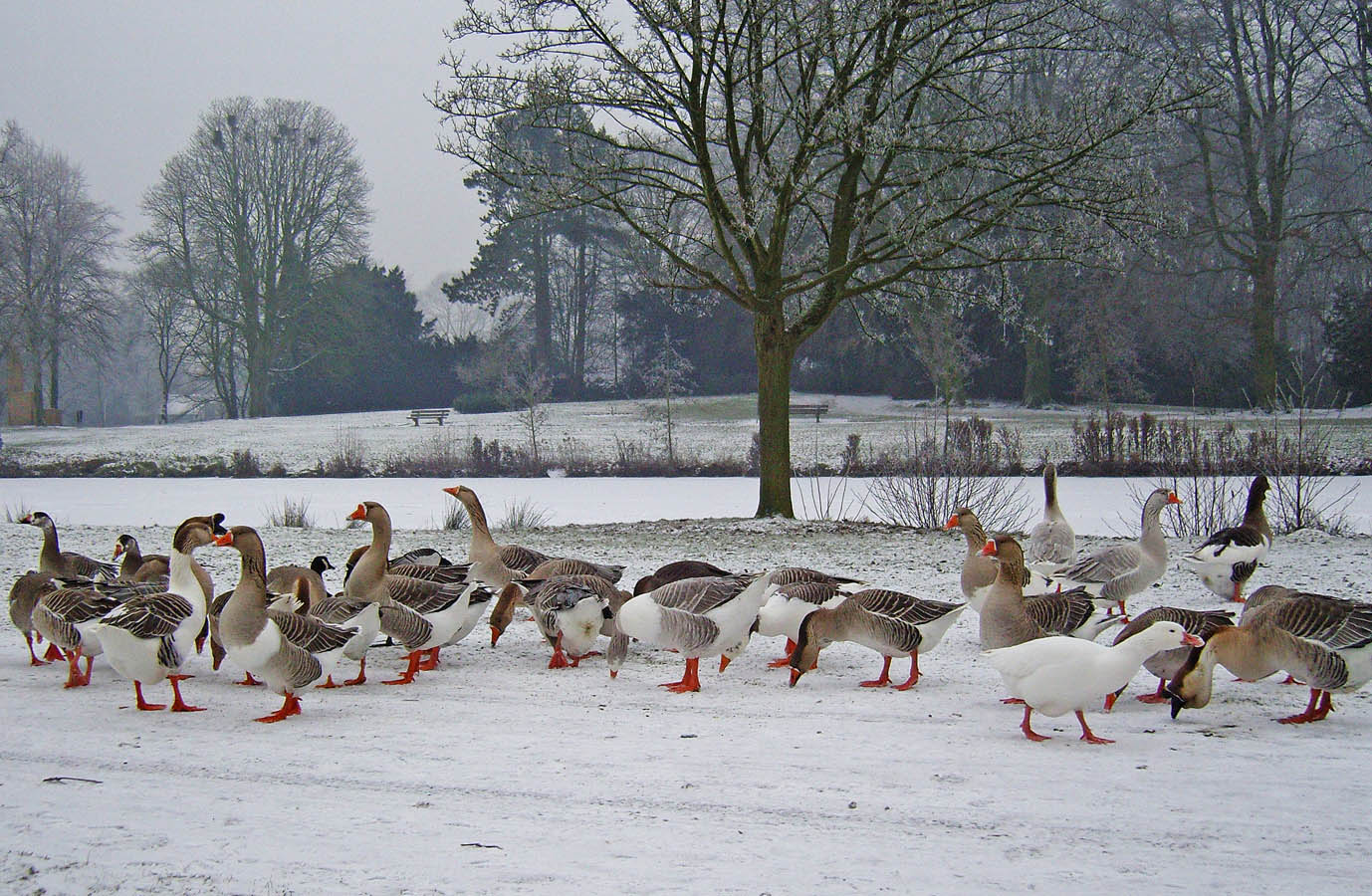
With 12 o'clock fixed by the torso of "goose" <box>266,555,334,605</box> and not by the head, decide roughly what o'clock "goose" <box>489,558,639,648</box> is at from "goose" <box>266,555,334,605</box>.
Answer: "goose" <box>489,558,639,648</box> is roughly at 1 o'clock from "goose" <box>266,555,334,605</box>.

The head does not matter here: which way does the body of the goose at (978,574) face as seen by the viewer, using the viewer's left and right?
facing to the left of the viewer

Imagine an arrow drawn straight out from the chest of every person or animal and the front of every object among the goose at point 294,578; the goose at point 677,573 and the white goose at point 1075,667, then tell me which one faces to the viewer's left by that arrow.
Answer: the goose at point 677,573

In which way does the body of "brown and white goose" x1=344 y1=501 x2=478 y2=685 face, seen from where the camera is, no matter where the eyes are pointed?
to the viewer's left

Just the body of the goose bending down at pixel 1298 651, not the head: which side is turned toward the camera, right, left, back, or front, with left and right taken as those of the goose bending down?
left

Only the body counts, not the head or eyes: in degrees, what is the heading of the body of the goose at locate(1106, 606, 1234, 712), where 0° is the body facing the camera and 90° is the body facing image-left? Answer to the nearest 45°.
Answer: approximately 90°

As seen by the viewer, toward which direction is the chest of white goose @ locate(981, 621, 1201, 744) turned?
to the viewer's right

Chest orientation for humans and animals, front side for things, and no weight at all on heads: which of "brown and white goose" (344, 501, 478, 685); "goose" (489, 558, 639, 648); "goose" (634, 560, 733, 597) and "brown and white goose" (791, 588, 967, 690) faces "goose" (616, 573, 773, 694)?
"brown and white goose" (791, 588, 967, 690)

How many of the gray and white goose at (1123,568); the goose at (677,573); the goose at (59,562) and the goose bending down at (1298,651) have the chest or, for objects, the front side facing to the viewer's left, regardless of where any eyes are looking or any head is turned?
3

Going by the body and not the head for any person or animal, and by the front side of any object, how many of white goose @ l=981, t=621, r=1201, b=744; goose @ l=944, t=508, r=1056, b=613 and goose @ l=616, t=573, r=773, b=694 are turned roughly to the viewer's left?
2

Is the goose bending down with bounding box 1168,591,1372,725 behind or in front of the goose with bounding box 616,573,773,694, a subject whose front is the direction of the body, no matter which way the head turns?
behind

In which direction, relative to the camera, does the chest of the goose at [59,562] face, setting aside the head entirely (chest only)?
to the viewer's left

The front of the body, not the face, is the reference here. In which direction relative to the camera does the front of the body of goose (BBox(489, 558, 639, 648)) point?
to the viewer's left

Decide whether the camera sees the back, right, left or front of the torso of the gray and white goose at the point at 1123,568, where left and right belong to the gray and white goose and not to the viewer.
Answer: right
